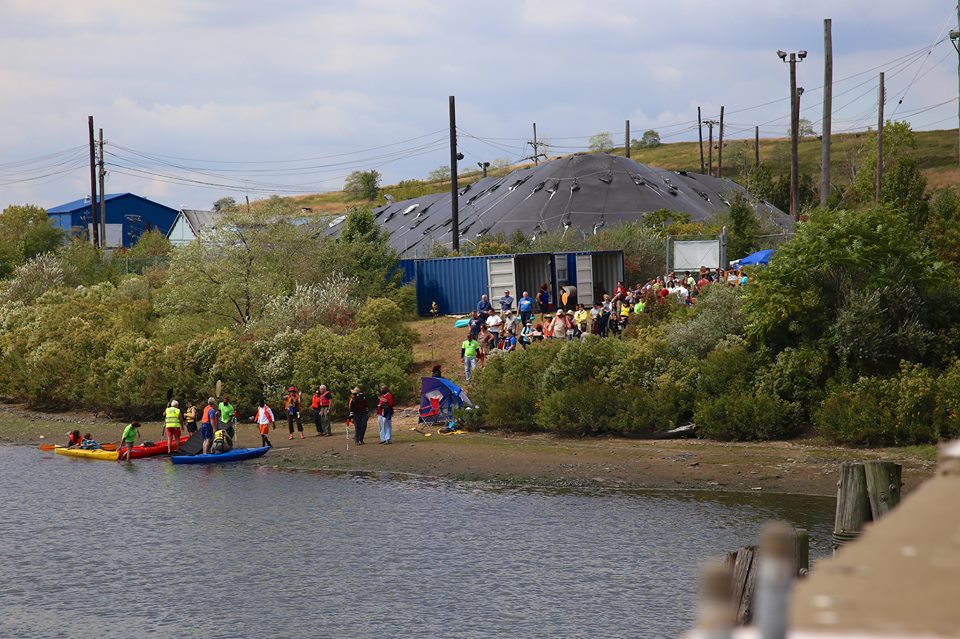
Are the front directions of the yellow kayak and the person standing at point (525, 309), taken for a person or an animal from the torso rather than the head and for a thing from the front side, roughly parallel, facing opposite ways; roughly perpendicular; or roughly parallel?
roughly perpendicular

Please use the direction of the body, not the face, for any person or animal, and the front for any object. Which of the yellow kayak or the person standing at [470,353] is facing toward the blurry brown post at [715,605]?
the person standing

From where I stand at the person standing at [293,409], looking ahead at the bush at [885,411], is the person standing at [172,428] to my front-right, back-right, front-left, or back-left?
back-right

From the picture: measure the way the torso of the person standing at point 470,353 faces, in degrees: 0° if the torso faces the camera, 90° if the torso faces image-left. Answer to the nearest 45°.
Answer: approximately 0°
